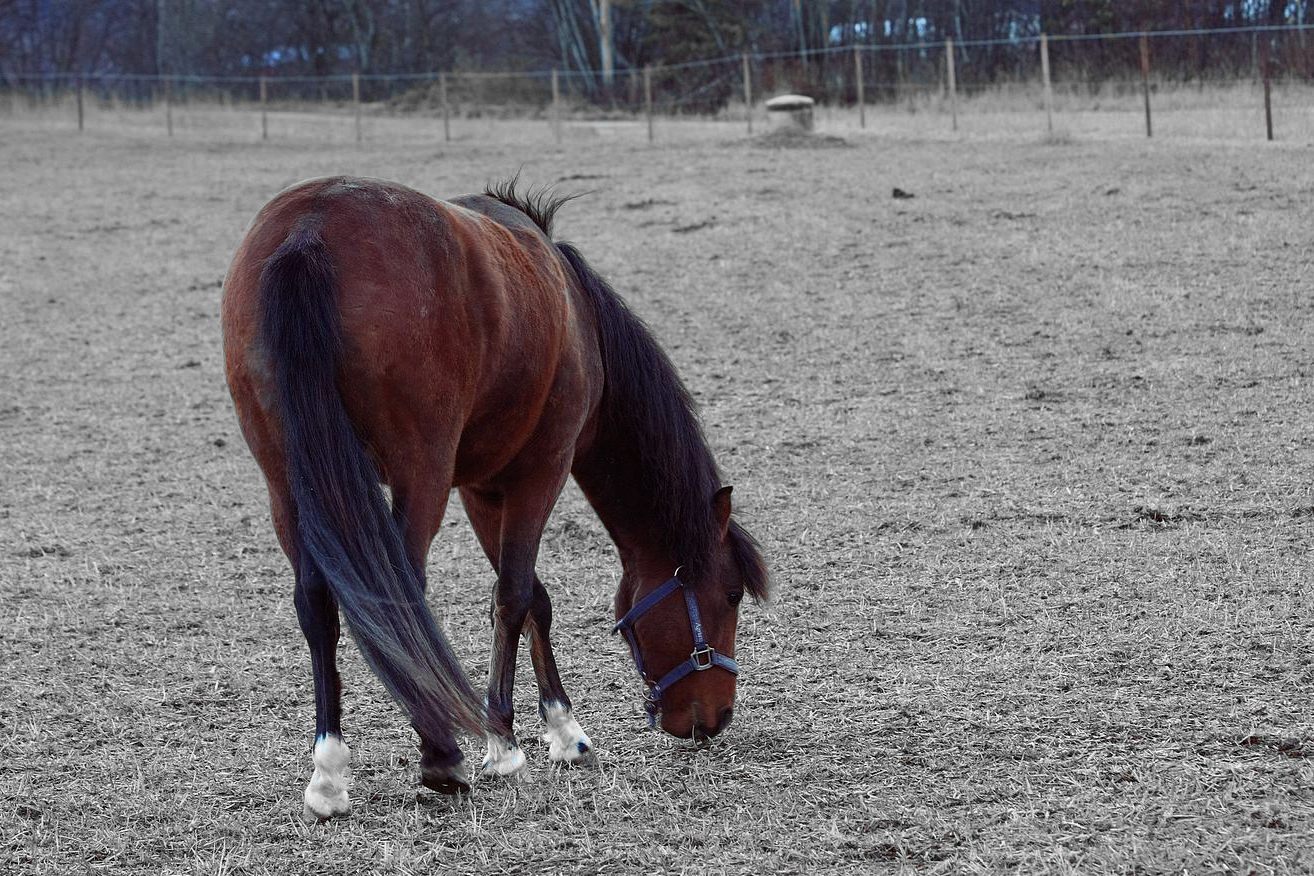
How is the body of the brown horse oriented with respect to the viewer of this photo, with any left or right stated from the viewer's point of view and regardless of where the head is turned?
facing away from the viewer and to the right of the viewer

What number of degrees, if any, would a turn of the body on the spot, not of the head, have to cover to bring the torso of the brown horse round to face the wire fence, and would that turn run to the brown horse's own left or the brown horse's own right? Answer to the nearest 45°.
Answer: approximately 45° to the brown horse's own left
